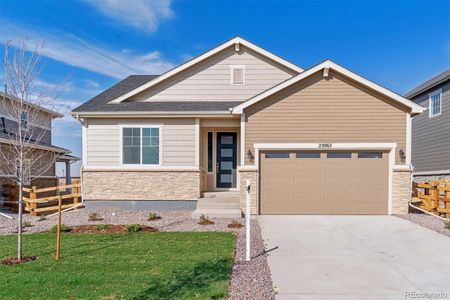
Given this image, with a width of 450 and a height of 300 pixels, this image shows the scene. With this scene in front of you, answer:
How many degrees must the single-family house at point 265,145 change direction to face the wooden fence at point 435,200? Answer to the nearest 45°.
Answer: approximately 90° to its left

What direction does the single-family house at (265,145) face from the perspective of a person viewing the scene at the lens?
facing the viewer

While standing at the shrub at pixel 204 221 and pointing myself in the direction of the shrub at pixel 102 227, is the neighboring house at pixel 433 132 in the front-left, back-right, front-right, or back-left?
back-right

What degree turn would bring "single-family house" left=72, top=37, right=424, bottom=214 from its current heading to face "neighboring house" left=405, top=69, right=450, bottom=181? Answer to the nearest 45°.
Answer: approximately 135° to its left

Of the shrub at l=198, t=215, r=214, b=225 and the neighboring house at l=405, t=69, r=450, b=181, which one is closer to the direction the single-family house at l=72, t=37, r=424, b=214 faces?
the shrub

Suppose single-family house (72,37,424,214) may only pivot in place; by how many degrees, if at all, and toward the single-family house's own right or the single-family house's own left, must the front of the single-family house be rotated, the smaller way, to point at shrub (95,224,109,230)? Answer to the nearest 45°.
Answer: approximately 45° to the single-family house's own right

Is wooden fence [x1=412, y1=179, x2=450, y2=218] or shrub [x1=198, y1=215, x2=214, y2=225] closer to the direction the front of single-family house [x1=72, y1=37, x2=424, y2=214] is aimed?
the shrub
